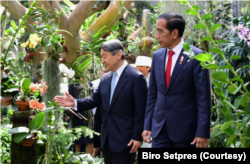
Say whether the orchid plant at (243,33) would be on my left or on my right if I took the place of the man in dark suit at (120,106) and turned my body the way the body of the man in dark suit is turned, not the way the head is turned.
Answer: on my left

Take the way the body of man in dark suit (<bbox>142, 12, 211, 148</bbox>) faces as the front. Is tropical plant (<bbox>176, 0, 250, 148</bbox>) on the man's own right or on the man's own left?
on the man's own left

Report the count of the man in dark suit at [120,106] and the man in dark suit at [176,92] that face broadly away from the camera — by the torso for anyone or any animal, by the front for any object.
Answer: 0

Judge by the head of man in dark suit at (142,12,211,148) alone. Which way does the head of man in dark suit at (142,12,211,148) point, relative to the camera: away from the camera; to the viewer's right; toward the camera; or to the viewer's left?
to the viewer's left

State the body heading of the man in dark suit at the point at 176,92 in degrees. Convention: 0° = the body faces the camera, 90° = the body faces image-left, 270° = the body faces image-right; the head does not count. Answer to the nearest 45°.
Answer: approximately 45°

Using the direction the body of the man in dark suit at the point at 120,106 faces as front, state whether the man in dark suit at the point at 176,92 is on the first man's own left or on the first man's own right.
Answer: on the first man's own left

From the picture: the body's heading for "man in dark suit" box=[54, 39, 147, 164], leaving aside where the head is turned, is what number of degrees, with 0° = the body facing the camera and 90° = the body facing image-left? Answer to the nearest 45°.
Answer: approximately 45°

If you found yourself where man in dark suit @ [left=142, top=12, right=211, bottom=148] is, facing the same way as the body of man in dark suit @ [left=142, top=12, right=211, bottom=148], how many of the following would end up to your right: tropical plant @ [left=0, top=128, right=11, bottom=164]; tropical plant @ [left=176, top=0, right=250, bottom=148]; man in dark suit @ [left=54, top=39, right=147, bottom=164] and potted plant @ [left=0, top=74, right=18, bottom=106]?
3

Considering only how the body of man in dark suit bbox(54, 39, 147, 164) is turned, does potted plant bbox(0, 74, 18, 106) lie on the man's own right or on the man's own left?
on the man's own right

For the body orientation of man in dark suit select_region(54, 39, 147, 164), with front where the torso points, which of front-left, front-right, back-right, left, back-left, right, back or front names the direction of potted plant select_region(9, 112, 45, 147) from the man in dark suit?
front-right
